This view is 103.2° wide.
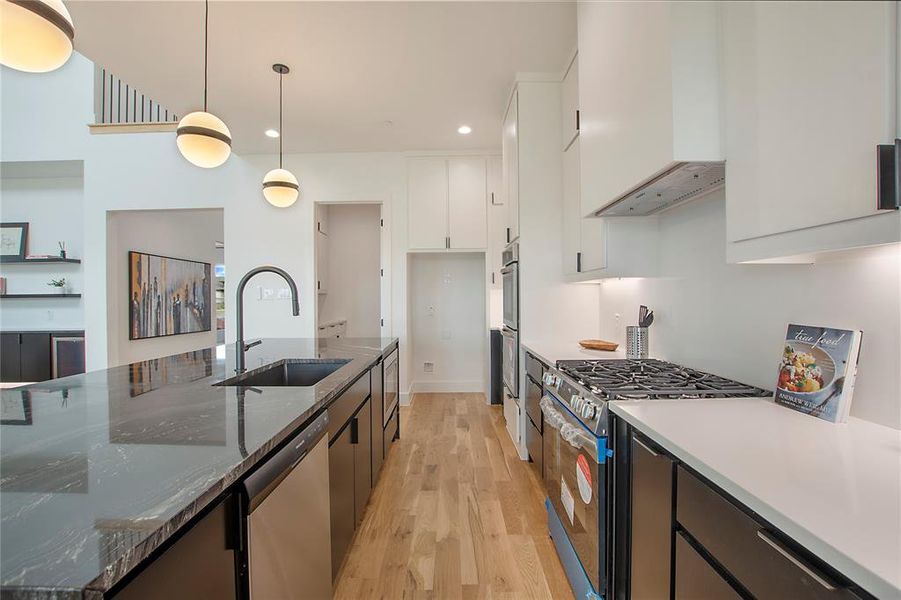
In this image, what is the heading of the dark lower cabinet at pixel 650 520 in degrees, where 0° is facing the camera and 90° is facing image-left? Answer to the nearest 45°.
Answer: approximately 45°

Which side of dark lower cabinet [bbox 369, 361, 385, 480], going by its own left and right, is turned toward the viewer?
right

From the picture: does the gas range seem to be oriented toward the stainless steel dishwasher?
yes

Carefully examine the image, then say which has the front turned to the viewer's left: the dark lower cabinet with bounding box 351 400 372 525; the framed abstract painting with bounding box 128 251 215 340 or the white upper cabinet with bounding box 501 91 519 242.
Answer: the white upper cabinet

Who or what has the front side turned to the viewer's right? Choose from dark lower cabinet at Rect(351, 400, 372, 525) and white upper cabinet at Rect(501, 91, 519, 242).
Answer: the dark lower cabinet

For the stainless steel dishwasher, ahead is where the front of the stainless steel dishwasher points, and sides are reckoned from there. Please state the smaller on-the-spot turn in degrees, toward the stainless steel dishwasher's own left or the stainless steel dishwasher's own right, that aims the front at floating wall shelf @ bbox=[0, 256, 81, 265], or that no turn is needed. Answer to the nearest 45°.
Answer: approximately 180°

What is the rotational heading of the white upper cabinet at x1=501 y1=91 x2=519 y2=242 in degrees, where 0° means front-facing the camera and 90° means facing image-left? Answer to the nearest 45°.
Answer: approximately 90°

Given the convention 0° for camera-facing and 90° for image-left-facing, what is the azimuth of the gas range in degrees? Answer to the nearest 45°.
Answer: approximately 45°

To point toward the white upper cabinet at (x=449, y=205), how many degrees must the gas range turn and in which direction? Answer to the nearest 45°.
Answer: approximately 90° to its right

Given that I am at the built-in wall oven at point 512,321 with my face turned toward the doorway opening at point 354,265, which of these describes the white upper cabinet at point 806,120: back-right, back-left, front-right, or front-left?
back-left

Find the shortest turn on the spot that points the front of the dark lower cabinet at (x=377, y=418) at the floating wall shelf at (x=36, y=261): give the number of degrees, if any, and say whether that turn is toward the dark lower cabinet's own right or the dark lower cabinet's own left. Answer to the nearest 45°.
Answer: approximately 135° to the dark lower cabinet's own left

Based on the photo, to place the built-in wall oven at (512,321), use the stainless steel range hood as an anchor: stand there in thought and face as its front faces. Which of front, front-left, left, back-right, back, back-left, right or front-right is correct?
right

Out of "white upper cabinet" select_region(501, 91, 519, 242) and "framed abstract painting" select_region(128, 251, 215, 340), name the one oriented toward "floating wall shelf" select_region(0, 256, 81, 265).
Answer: the white upper cabinet

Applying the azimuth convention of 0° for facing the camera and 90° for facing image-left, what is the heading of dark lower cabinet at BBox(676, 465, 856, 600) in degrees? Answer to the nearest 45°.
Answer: approximately 45°
